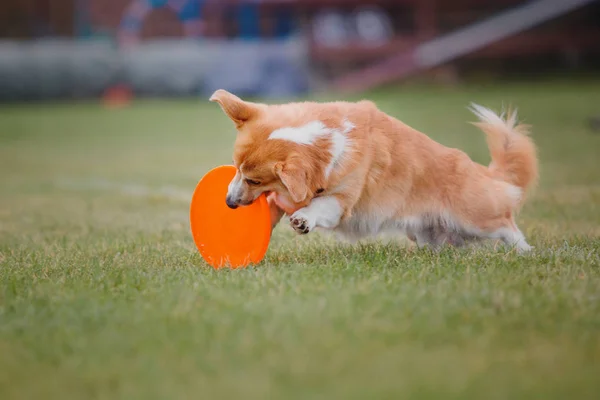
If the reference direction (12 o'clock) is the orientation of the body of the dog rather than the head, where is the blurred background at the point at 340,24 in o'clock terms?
The blurred background is roughly at 3 o'clock from the dog.

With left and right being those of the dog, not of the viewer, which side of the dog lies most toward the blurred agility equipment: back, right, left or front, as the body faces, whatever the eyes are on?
right

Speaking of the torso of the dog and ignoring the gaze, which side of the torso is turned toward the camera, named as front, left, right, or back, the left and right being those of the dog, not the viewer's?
left
